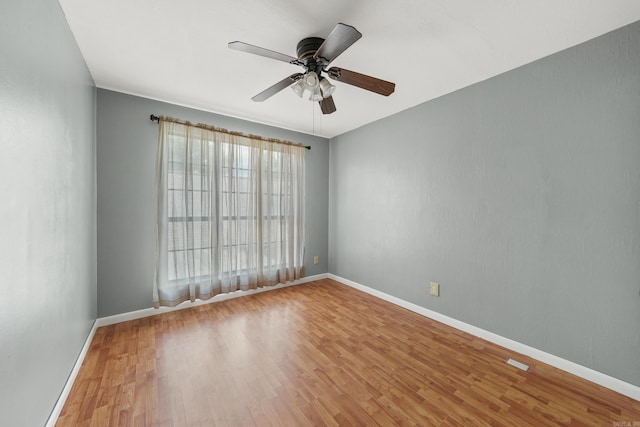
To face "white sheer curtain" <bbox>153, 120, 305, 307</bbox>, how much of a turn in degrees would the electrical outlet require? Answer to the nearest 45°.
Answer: approximately 45° to its right

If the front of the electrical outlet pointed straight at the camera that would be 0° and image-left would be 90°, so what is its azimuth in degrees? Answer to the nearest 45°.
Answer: approximately 45°

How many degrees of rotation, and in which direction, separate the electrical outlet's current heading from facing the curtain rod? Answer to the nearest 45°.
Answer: approximately 45° to its right
